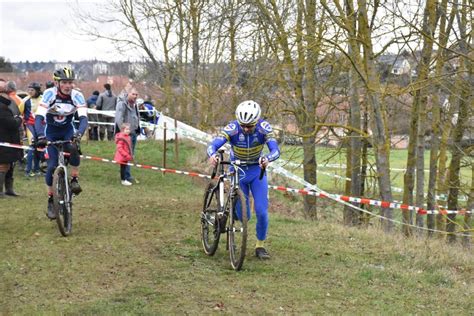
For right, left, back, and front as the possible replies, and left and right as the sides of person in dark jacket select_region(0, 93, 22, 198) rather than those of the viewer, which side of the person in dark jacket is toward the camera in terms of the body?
right

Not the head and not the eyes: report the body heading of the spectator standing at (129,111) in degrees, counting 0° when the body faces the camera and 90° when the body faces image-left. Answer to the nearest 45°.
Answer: approximately 315°

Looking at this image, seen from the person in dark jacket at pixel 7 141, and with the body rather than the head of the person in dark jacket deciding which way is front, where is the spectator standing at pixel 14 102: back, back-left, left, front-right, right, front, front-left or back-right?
left

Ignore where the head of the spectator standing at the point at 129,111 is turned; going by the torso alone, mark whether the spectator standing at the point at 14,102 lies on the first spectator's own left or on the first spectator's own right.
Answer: on the first spectator's own right

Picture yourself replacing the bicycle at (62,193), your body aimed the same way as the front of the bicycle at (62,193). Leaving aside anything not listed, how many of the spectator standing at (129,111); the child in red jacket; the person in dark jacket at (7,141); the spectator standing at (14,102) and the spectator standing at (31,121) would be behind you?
5

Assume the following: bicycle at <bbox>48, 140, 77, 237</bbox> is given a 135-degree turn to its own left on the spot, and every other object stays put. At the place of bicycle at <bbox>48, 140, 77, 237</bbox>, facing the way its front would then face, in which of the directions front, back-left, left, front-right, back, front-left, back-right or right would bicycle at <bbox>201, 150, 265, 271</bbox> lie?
right

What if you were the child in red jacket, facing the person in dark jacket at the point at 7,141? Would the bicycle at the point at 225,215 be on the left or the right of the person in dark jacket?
left

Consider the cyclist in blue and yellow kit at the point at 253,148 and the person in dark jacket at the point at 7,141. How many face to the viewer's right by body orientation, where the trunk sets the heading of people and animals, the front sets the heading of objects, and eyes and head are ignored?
1

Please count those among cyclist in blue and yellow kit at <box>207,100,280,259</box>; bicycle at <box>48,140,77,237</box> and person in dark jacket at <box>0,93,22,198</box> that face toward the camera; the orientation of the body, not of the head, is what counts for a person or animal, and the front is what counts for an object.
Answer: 2
